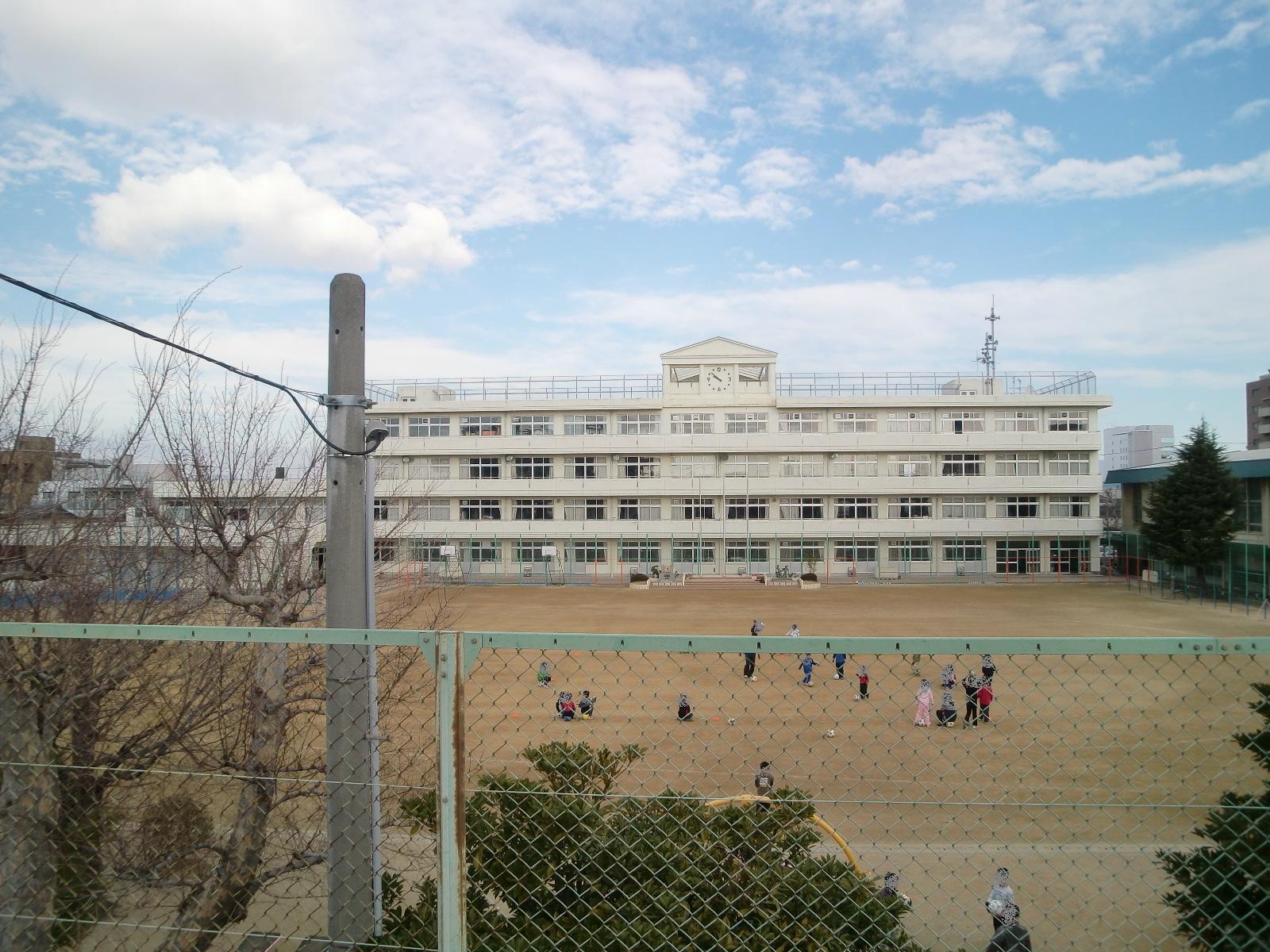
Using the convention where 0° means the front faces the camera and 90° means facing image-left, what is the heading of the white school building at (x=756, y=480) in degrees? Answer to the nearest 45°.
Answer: approximately 0°

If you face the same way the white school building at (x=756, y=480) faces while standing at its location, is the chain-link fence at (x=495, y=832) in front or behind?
in front

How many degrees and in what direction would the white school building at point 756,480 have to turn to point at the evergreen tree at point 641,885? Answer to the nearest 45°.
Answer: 0° — it already faces it

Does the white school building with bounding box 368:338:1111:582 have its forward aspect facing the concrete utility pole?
yes

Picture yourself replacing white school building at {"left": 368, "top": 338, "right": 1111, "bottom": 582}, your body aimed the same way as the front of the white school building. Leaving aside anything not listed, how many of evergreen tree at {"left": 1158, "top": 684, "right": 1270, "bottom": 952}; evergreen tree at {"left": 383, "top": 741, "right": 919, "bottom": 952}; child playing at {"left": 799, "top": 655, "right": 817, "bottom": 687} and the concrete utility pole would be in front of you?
4

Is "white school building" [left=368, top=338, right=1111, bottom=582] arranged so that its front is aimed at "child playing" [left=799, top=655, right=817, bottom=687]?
yes

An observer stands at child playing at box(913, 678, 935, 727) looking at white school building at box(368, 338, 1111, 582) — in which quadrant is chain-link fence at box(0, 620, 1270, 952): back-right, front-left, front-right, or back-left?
back-left

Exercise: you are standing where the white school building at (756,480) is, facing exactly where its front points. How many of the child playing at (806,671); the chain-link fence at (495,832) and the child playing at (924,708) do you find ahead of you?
3

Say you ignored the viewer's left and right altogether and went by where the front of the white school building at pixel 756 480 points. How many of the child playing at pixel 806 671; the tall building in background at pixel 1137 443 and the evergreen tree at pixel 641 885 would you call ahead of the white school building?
2

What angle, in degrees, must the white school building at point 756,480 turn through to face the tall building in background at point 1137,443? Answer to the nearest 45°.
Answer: approximately 135° to its left

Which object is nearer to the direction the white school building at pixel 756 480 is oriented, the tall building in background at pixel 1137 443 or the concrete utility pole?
the concrete utility pole

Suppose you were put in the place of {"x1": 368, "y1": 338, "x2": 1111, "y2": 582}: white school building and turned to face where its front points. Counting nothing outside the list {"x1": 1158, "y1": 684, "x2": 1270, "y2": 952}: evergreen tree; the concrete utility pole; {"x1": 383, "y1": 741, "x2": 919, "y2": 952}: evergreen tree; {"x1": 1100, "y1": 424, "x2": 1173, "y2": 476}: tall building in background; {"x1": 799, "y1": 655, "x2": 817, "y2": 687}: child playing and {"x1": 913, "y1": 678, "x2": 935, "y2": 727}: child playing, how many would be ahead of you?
5

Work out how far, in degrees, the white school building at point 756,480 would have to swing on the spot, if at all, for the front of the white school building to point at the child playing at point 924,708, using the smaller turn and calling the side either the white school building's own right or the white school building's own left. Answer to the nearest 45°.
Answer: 0° — it already faces them
